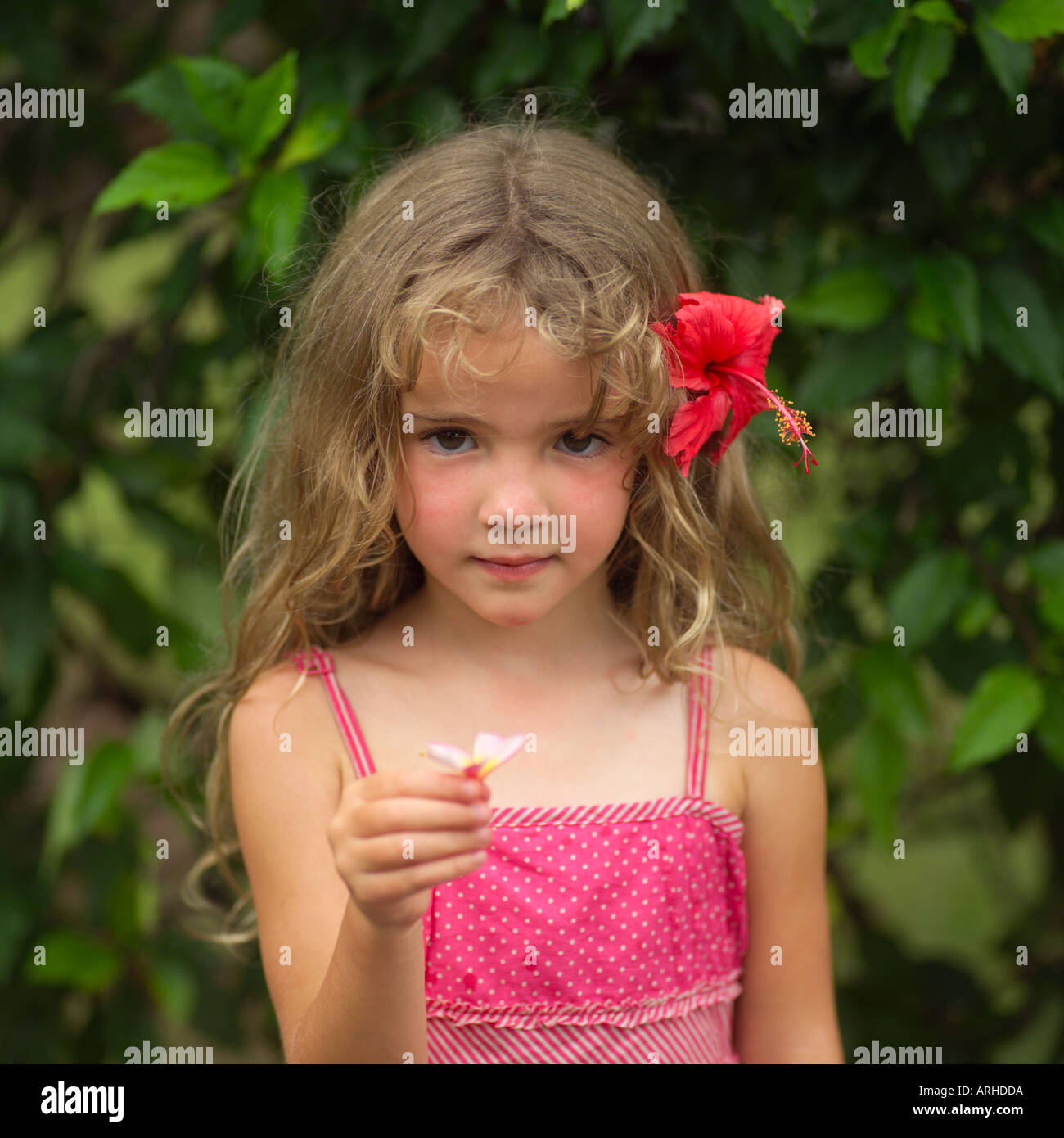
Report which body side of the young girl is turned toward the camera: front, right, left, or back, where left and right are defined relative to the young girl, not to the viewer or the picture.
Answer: front

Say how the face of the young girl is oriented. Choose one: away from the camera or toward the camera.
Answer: toward the camera
